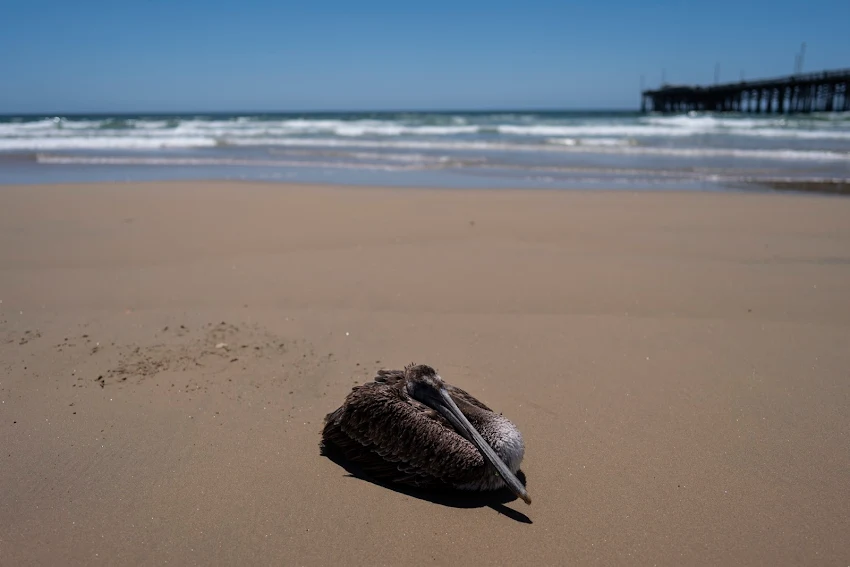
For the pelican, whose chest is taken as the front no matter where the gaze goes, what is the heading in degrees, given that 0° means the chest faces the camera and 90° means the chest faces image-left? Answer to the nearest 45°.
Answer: approximately 315°
